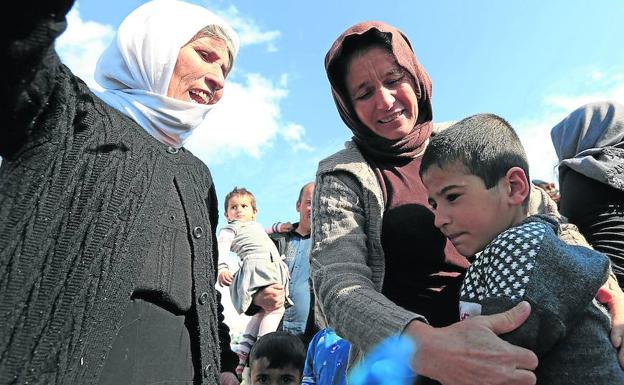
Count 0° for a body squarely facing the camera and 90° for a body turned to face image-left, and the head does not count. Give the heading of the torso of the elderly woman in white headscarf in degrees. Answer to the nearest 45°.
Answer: approximately 315°

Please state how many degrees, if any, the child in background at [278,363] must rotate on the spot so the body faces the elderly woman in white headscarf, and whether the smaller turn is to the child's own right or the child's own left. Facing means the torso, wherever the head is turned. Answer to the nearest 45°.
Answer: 0° — they already face them

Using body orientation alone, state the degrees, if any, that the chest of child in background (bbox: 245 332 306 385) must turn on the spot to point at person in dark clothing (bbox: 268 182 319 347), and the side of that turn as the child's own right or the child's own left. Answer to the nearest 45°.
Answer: approximately 135° to the child's own left

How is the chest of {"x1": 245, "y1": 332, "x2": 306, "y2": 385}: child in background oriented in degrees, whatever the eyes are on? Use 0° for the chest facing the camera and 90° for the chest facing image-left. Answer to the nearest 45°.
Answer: approximately 0°

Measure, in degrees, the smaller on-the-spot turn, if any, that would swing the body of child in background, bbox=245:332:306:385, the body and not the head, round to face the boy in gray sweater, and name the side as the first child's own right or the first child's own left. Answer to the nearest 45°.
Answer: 0° — they already face them

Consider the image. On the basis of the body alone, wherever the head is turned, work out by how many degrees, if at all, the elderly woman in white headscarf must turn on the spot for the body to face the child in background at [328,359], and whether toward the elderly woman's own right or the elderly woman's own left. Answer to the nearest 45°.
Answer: approximately 90° to the elderly woman's own left

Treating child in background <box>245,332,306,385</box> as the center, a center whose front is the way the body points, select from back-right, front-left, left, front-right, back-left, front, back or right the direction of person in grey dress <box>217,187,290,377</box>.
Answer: back
